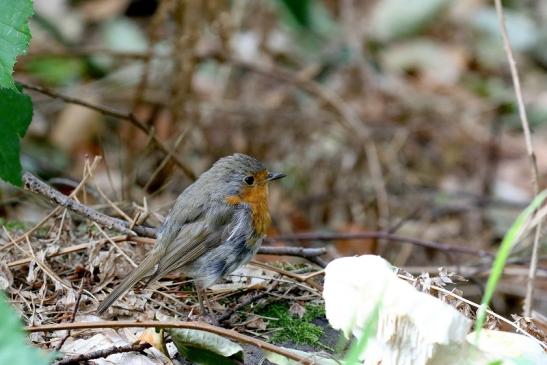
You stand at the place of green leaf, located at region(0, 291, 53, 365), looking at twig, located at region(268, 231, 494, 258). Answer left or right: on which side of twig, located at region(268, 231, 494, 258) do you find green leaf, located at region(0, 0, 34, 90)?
left

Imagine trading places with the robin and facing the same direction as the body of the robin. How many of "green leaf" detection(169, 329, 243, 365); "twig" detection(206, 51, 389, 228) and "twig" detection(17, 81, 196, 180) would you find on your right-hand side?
1

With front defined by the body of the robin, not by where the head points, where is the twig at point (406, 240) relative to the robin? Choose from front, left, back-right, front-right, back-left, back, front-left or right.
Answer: front-left

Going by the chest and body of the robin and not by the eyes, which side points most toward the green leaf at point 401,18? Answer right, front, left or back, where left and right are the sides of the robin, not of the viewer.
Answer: left

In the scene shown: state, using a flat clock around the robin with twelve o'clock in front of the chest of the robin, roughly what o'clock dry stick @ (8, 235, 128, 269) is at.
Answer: The dry stick is roughly at 5 o'clock from the robin.

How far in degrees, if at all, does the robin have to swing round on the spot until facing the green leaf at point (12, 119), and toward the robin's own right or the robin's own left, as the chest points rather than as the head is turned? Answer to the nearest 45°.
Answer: approximately 180°

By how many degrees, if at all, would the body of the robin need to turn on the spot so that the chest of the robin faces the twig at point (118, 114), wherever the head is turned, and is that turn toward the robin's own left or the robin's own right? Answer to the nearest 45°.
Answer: approximately 135° to the robin's own left

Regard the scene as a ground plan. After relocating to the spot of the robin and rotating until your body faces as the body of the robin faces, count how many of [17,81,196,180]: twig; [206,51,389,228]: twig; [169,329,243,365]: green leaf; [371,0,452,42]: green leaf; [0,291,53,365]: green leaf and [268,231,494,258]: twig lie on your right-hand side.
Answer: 2

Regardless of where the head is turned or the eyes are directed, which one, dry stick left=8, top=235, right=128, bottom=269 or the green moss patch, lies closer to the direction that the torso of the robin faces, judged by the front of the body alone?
the green moss patch

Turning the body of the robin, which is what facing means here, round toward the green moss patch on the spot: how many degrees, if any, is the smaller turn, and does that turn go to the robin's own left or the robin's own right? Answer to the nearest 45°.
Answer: approximately 45° to the robin's own right

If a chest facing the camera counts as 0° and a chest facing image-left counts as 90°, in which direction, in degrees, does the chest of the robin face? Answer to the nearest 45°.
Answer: approximately 270°

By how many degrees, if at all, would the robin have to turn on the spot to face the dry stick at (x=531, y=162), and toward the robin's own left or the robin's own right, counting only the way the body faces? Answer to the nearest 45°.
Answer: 0° — it already faces it
